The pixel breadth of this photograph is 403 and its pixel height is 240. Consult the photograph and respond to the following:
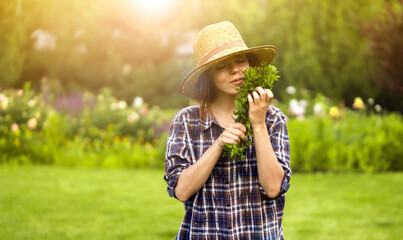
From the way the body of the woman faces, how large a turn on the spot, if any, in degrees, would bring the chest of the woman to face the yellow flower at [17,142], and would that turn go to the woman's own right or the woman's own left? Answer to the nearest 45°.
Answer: approximately 135° to the woman's own right

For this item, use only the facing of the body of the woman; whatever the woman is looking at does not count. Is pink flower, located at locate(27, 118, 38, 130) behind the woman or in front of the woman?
behind

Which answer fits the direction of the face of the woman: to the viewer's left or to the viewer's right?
to the viewer's right

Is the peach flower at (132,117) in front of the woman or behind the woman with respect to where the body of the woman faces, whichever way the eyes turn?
behind

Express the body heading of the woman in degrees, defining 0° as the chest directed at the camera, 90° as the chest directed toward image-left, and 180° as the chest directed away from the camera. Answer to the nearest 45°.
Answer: approximately 0°
